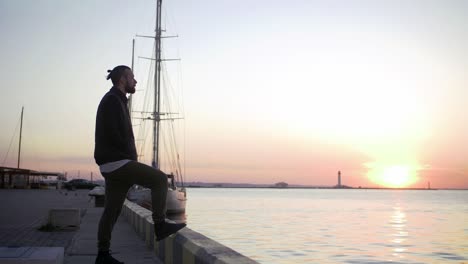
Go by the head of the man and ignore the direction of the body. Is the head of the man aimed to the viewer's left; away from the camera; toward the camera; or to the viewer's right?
to the viewer's right

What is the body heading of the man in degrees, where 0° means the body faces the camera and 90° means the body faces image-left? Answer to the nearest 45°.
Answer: approximately 270°
